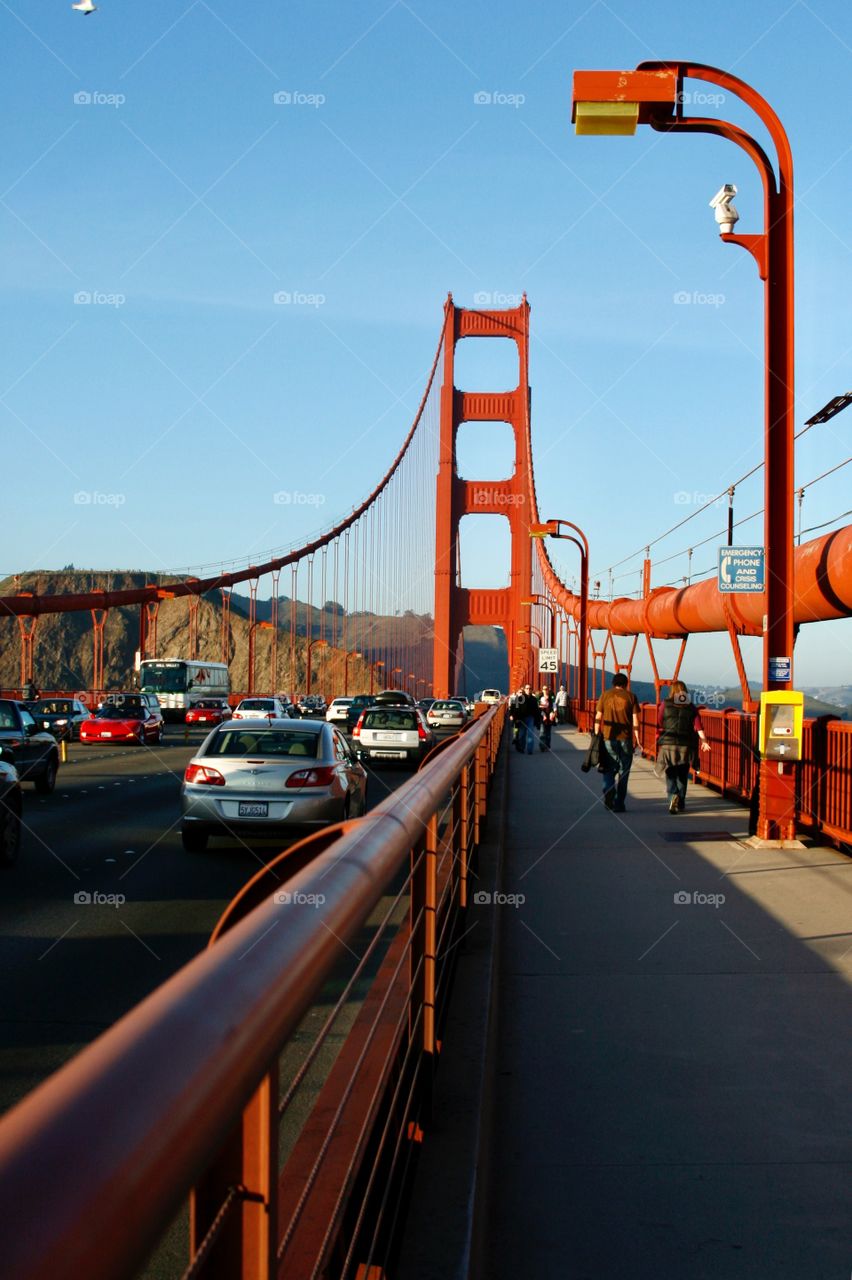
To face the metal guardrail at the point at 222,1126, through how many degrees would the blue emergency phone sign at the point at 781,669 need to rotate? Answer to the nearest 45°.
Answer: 0° — it already faces it

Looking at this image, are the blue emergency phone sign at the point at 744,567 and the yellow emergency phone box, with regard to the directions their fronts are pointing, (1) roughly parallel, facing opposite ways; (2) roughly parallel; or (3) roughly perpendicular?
roughly parallel

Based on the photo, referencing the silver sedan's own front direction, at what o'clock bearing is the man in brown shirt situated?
The man in brown shirt is roughly at 2 o'clock from the silver sedan.

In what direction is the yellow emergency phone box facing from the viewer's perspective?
toward the camera

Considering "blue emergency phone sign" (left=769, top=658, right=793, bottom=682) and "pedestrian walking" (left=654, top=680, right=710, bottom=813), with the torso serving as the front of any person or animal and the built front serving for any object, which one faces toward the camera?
the blue emergency phone sign

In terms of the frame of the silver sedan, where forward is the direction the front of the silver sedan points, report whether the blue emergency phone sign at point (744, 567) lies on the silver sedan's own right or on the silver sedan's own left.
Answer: on the silver sedan's own right

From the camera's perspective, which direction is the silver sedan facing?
away from the camera

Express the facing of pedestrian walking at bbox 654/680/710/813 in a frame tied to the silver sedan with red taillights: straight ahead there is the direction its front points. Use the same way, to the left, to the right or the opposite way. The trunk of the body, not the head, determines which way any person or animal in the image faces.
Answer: the same way

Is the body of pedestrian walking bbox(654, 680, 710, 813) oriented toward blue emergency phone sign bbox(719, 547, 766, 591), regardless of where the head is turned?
no

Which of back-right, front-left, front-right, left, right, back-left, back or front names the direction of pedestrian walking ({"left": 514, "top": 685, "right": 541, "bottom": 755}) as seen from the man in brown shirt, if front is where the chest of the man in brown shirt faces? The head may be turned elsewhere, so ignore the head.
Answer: front

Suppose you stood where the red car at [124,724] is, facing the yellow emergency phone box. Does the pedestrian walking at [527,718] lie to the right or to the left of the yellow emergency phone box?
left

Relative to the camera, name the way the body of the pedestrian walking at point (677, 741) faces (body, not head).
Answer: away from the camera

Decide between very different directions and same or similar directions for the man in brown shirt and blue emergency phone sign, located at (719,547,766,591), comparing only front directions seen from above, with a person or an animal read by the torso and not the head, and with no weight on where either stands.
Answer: very different directions

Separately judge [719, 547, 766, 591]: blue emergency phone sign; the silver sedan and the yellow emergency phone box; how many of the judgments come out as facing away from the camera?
1

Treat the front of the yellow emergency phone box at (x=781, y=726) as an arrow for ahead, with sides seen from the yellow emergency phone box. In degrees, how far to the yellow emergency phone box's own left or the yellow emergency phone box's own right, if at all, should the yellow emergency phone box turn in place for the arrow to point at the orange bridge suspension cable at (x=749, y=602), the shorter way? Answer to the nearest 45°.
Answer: approximately 180°

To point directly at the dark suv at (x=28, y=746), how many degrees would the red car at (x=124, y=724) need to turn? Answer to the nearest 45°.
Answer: approximately 45° to its left
